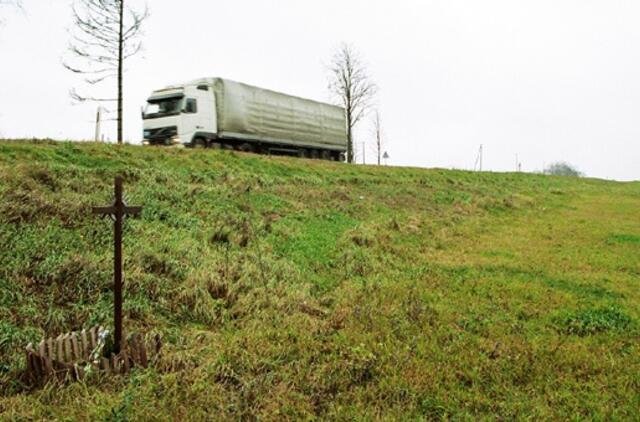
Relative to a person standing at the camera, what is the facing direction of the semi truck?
facing the viewer and to the left of the viewer

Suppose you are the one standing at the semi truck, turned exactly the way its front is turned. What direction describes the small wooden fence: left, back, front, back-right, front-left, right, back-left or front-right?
front-left

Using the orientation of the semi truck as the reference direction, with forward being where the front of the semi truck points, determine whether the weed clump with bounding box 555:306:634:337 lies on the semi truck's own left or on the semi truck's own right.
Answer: on the semi truck's own left

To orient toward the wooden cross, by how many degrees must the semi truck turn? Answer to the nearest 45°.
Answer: approximately 45° to its left

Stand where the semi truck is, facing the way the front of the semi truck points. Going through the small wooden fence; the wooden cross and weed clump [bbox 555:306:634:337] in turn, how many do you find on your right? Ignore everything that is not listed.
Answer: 0
